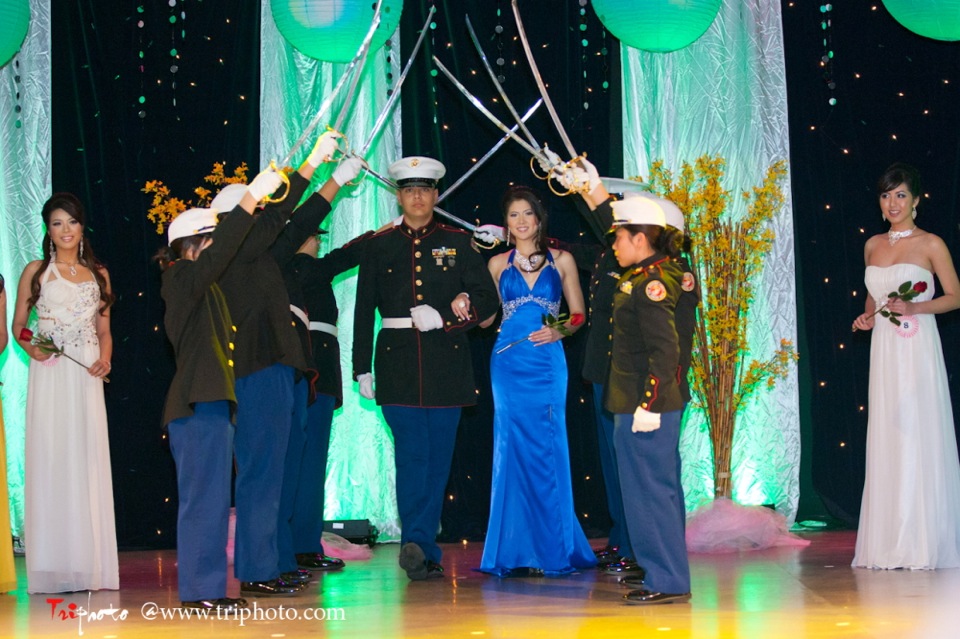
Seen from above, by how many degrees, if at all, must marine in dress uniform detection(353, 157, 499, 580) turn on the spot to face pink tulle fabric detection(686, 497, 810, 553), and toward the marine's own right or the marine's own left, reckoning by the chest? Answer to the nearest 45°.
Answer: approximately 135° to the marine's own left

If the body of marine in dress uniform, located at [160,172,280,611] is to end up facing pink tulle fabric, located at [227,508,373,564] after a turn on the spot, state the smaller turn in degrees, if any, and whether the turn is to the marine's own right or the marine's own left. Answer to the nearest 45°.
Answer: approximately 90° to the marine's own left

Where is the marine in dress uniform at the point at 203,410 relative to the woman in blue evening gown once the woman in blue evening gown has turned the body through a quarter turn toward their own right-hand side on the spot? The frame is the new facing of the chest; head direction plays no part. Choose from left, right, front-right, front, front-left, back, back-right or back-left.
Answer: front-left

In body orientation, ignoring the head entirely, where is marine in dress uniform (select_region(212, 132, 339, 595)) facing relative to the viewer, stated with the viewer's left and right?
facing to the right of the viewer

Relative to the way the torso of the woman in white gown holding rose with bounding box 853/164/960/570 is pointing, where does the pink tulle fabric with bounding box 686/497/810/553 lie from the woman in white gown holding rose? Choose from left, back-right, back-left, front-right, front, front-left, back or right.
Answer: right

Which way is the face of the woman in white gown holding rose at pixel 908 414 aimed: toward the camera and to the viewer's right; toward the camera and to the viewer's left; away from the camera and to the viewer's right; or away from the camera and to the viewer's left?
toward the camera and to the viewer's left

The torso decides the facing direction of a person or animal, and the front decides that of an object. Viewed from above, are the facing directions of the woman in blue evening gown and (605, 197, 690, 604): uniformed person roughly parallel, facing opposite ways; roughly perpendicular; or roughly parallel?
roughly perpendicular

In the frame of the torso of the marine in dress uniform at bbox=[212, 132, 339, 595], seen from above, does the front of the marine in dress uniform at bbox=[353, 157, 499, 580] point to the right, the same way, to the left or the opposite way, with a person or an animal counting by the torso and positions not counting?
to the right

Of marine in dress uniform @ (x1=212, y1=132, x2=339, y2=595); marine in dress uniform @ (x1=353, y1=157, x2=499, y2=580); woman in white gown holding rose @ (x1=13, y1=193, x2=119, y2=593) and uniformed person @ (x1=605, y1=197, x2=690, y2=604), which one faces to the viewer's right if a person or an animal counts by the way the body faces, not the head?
marine in dress uniform @ (x1=212, y1=132, x2=339, y2=595)

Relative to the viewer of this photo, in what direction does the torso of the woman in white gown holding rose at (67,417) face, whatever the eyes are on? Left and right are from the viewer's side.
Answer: facing the viewer

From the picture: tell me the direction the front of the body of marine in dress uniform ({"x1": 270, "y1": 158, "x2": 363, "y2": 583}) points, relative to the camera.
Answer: to the viewer's right

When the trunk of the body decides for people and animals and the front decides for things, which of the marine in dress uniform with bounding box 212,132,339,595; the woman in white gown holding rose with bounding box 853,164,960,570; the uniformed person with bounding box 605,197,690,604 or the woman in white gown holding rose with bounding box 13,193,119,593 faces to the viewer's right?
the marine in dress uniform

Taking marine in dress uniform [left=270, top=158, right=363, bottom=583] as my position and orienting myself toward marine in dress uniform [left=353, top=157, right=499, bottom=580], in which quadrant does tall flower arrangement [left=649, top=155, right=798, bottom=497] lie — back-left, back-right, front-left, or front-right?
front-left

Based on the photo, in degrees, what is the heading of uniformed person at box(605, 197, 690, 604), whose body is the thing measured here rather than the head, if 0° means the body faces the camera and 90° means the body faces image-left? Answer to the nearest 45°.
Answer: approximately 90°

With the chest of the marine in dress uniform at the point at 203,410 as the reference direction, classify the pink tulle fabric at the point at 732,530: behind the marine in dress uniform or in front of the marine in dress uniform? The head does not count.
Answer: in front
